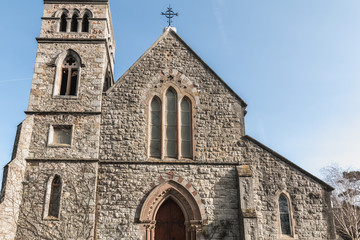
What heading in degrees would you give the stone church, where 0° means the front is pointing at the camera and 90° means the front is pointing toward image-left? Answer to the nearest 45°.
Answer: approximately 0°
